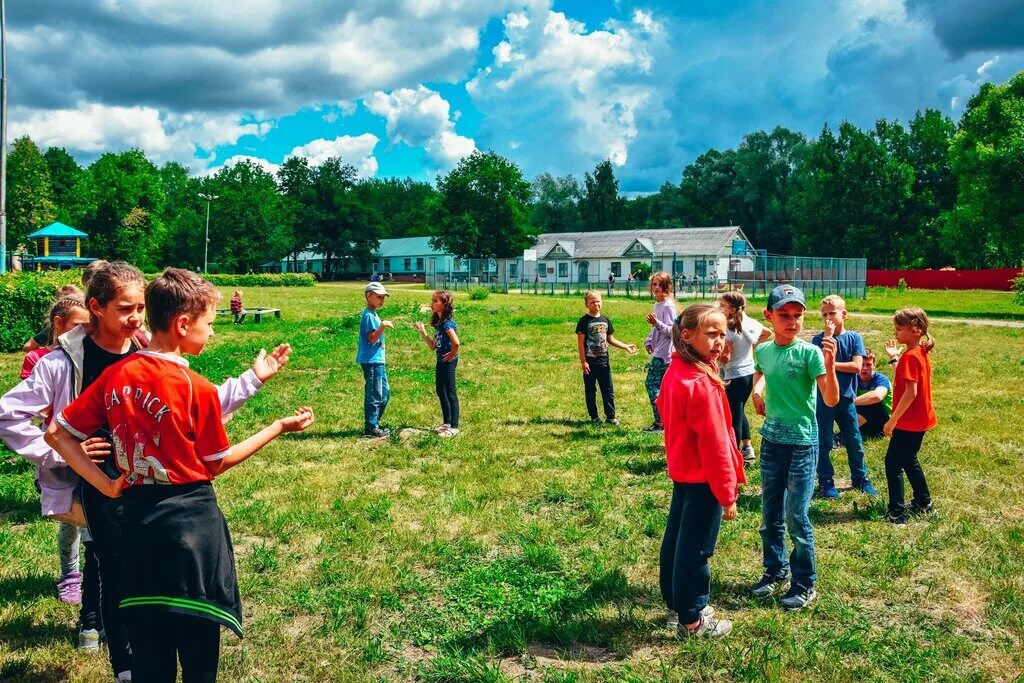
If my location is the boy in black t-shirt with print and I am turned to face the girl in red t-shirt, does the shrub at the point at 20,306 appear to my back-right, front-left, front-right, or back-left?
back-right

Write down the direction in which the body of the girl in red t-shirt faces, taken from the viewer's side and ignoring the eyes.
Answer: to the viewer's left

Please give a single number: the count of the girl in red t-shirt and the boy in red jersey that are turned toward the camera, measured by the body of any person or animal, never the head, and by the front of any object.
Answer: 0

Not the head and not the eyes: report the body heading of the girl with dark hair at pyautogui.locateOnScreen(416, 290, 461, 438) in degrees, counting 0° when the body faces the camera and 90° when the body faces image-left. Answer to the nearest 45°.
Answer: approximately 90°

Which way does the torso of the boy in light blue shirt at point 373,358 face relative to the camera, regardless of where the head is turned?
to the viewer's right

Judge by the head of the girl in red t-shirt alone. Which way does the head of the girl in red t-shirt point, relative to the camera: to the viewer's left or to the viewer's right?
to the viewer's left

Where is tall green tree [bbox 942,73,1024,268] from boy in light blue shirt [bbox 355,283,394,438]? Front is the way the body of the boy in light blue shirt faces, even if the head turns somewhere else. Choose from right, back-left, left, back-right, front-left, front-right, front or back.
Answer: front-left

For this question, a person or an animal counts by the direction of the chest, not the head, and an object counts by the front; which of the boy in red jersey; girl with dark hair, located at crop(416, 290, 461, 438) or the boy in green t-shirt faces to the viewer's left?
the girl with dark hair

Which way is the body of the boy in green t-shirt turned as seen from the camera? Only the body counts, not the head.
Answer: toward the camera

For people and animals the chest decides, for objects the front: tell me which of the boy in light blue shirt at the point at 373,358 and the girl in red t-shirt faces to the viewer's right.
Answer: the boy in light blue shirt

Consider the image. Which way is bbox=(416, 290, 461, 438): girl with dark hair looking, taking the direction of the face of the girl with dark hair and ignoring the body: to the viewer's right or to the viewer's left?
to the viewer's left

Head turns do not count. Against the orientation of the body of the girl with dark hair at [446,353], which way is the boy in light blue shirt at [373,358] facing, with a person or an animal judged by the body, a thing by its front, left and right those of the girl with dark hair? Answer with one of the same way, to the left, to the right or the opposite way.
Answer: the opposite way

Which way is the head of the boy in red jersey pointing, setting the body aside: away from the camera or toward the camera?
away from the camera
